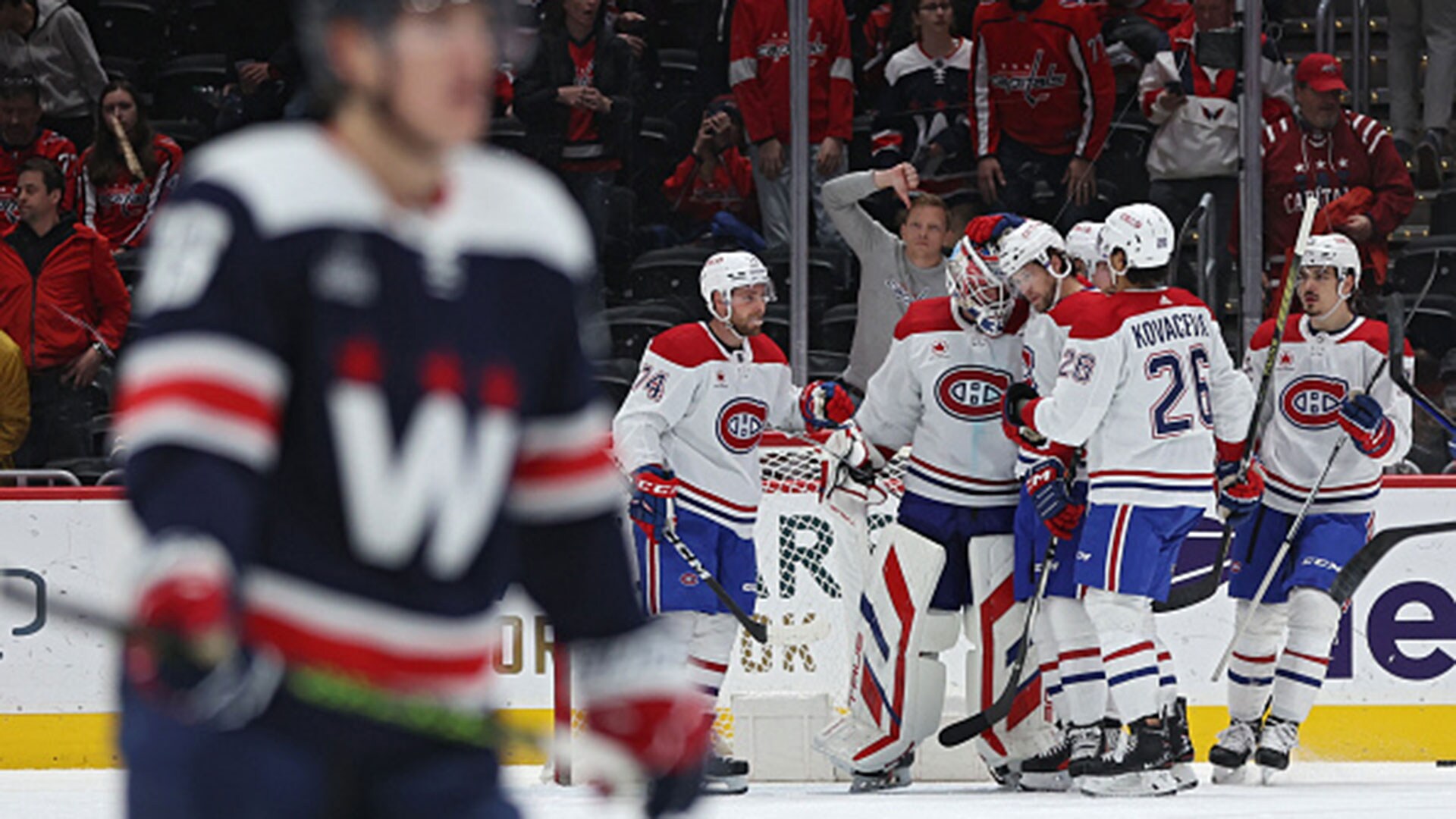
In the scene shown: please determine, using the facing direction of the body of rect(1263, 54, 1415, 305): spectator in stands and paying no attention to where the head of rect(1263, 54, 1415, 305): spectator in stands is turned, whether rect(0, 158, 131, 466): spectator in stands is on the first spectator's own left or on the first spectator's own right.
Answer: on the first spectator's own right

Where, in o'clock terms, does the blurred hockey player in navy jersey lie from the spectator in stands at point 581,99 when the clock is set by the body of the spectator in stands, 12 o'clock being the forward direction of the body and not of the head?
The blurred hockey player in navy jersey is roughly at 12 o'clock from the spectator in stands.

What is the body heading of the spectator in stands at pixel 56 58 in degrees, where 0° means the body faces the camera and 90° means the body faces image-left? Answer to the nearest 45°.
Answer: approximately 45°

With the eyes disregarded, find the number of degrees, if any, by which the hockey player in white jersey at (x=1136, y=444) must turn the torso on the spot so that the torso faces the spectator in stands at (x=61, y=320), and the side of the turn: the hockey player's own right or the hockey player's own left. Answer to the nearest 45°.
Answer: approximately 45° to the hockey player's own left

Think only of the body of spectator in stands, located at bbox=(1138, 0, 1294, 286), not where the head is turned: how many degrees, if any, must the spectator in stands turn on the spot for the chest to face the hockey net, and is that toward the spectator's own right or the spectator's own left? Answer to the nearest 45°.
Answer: approximately 45° to the spectator's own right

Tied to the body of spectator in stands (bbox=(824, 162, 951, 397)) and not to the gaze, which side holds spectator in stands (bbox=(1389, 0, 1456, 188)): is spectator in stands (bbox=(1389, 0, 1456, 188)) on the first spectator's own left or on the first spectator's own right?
on the first spectator's own left

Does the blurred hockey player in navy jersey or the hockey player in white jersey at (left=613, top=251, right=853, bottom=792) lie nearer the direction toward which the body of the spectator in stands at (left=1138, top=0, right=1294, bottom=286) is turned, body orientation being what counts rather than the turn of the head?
the blurred hockey player in navy jersey

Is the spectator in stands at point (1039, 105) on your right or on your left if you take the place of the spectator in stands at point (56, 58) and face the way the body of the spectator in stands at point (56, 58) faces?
on your left

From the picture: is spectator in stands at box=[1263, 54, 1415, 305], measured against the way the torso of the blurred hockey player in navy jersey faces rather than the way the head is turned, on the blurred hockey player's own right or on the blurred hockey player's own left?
on the blurred hockey player's own left

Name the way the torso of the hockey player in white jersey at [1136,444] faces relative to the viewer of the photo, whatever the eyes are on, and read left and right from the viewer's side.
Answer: facing away from the viewer and to the left of the viewer
